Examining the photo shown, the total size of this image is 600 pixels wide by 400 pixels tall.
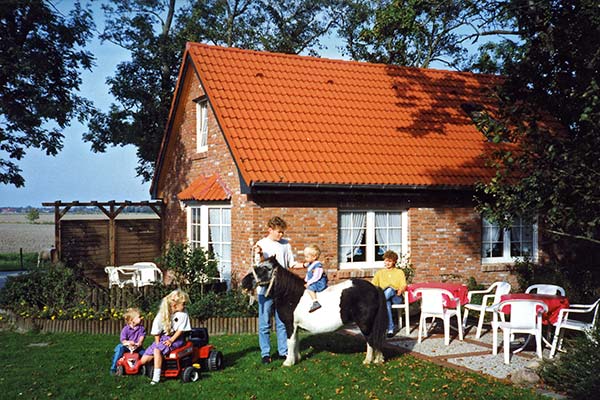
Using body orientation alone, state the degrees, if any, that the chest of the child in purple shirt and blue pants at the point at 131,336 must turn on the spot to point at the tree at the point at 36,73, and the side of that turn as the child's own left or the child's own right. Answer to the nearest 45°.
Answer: approximately 180°

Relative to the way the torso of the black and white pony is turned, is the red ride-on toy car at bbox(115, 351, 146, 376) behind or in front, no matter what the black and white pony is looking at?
in front

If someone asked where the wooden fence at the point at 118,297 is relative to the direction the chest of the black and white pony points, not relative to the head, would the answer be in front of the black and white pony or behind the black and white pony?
in front

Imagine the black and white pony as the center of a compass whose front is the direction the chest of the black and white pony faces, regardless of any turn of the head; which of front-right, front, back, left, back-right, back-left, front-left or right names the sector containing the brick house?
right

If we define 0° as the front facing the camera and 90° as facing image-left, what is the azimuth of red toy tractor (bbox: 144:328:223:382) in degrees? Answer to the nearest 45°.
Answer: approximately 45°

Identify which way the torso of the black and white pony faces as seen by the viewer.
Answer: to the viewer's left

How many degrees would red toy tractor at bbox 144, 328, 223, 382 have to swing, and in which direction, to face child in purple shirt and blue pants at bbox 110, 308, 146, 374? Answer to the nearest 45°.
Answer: approximately 45° to its right

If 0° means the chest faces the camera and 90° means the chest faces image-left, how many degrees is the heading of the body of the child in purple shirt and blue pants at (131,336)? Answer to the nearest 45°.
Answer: approximately 0°

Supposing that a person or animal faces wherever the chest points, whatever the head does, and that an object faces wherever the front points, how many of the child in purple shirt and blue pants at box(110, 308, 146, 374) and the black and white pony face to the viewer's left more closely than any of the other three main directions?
1

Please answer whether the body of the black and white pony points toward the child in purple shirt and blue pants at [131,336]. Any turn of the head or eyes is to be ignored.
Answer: yes
